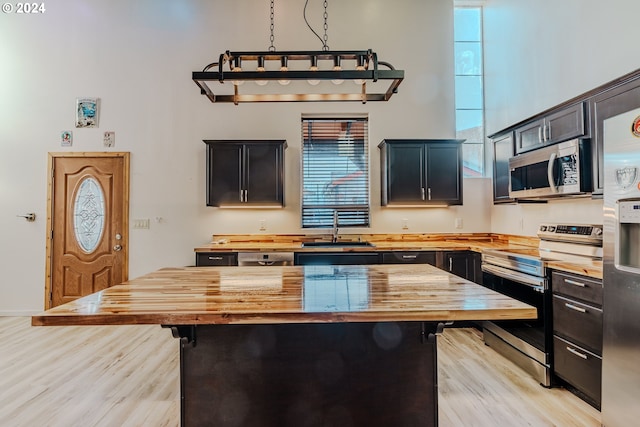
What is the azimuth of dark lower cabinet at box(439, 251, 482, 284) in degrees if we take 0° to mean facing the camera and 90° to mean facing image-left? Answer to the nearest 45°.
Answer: approximately 45°

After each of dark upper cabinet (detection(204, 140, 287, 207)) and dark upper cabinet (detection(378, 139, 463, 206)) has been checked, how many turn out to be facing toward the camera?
2

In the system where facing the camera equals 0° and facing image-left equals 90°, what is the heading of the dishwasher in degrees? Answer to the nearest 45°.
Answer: approximately 0°
